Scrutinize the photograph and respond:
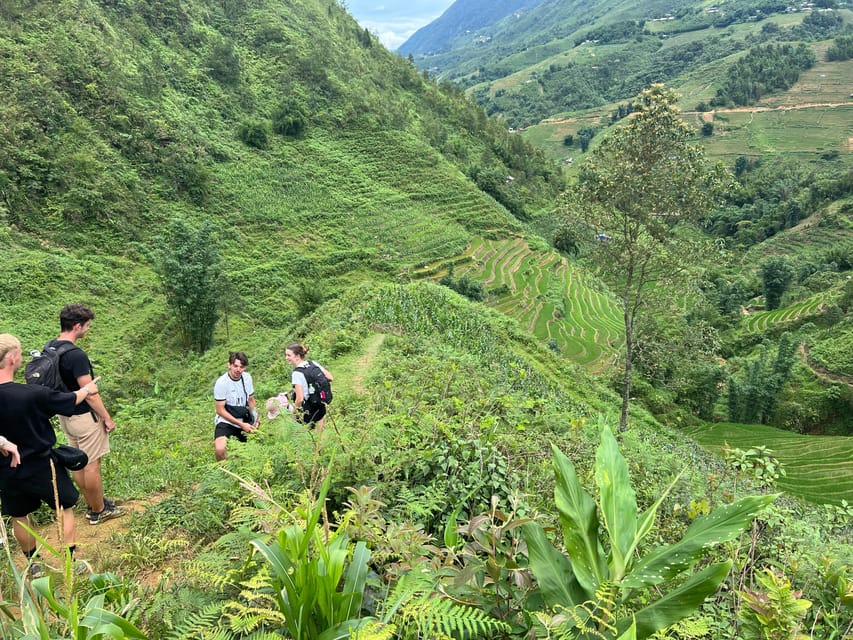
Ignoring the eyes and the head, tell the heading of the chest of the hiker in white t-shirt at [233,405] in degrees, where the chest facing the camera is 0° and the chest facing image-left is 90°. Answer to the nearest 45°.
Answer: approximately 315°

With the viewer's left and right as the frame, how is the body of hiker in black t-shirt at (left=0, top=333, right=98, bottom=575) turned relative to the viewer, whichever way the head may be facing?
facing away from the viewer and to the right of the viewer

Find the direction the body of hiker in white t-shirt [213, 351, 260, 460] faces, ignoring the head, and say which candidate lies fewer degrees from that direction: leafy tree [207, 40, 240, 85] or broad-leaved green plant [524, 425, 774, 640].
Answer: the broad-leaved green plant

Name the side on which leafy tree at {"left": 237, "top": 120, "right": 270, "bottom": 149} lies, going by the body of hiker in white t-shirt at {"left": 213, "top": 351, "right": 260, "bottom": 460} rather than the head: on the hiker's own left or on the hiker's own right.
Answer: on the hiker's own left

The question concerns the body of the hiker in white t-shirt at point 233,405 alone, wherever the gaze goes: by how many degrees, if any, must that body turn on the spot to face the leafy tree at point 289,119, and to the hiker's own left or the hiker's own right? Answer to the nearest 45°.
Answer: approximately 135° to the hiker's own left

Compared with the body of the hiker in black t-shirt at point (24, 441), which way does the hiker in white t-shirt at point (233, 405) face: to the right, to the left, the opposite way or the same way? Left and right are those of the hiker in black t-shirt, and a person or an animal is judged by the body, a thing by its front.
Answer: to the right
